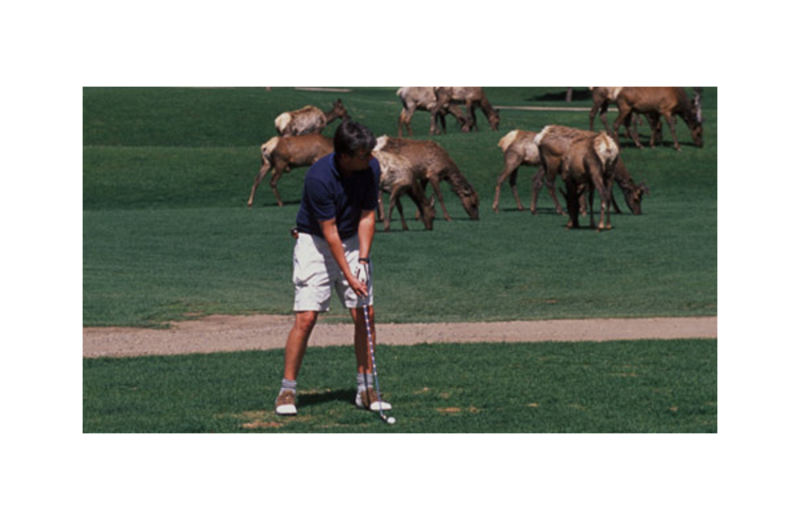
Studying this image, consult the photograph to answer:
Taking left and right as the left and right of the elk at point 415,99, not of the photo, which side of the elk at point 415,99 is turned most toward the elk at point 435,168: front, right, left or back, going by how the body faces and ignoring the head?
right

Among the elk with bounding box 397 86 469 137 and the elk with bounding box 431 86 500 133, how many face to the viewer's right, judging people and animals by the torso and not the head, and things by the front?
2

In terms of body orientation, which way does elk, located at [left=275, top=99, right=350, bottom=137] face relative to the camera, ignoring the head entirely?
to the viewer's right

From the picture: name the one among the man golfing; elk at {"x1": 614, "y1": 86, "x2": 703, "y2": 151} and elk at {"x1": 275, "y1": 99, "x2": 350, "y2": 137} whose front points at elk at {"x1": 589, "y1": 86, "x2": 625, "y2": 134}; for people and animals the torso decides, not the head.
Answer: elk at {"x1": 275, "y1": 99, "x2": 350, "y2": 137}

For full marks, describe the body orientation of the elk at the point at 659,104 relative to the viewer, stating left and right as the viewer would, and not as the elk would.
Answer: facing to the right of the viewer

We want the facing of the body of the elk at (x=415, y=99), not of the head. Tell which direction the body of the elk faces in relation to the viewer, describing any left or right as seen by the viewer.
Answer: facing to the right of the viewer

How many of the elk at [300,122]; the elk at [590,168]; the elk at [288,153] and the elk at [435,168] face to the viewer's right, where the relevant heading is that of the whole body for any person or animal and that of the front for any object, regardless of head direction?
3

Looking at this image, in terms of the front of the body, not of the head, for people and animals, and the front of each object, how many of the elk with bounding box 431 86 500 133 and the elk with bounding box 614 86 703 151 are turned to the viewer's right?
2

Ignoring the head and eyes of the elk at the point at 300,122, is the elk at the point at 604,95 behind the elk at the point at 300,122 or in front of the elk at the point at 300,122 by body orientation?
in front

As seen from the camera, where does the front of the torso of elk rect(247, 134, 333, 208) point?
to the viewer's right

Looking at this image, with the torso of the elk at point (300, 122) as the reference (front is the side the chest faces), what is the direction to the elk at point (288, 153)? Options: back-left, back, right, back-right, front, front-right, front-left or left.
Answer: right

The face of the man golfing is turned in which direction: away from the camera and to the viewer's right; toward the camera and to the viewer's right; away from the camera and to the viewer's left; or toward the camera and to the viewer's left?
toward the camera and to the viewer's right

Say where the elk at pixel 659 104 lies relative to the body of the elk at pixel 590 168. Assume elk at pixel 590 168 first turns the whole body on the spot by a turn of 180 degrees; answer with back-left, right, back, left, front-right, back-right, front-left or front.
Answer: back-left

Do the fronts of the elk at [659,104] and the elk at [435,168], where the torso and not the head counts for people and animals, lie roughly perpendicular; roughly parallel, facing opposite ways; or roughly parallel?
roughly parallel
